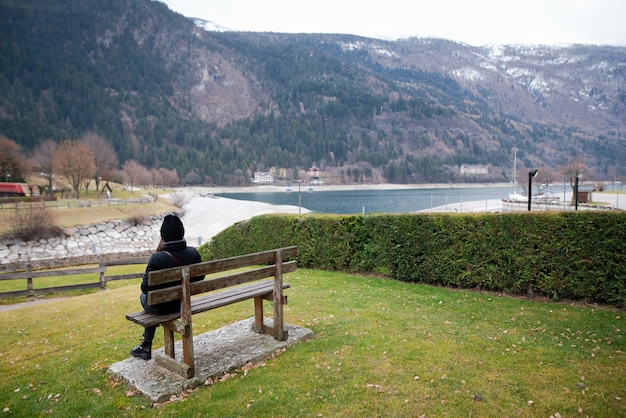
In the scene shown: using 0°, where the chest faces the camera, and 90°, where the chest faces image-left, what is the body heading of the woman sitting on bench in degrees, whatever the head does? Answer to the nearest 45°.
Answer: approximately 135°

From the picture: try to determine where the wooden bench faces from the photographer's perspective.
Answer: facing away from the viewer and to the left of the viewer

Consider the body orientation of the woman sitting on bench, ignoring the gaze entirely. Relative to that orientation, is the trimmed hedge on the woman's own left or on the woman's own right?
on the woman's own right
